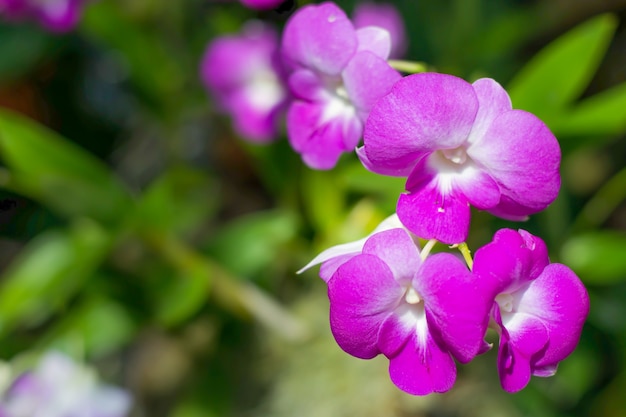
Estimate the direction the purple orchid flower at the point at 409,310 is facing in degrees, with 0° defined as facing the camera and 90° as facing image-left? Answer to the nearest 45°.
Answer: approximately 0°

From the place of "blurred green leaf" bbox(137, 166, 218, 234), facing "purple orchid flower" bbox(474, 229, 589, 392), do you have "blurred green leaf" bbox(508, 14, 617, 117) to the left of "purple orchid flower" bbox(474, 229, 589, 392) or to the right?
left

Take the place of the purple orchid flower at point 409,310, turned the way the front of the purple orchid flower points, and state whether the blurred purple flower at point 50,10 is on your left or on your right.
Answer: on your right

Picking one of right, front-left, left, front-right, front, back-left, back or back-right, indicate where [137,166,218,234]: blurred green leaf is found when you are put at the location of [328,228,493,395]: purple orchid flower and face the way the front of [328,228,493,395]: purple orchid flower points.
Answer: back-right

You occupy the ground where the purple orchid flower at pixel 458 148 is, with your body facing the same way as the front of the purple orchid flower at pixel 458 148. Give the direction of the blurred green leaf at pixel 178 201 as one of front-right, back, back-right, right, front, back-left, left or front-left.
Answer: back-right

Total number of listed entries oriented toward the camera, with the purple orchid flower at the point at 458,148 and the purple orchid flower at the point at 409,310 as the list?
2

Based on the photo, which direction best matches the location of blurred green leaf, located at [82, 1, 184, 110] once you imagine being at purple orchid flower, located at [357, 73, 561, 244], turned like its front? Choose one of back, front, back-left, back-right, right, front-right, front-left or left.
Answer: back-right

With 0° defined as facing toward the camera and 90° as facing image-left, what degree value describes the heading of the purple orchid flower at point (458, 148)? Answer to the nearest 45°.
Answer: approximately 0°

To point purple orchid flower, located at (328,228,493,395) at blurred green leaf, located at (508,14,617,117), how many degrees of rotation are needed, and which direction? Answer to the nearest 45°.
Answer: approximately 180°
